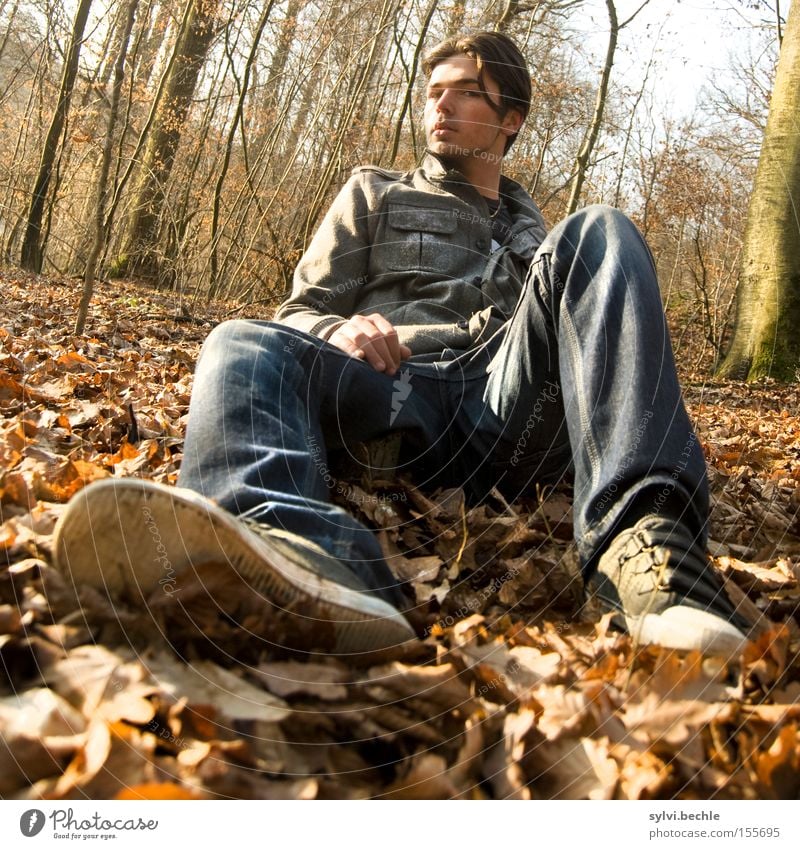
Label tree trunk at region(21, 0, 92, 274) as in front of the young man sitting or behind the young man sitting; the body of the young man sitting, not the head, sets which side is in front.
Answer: behind

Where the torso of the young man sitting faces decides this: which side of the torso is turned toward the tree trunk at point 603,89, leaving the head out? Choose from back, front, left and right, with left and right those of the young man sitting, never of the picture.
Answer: back

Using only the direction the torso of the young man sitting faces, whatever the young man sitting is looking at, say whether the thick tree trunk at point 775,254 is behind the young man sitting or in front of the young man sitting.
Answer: behind

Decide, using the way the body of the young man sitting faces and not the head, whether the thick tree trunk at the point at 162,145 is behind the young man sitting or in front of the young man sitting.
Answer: behind

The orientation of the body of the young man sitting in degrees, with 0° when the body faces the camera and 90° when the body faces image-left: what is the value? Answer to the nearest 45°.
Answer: approximately 0°
